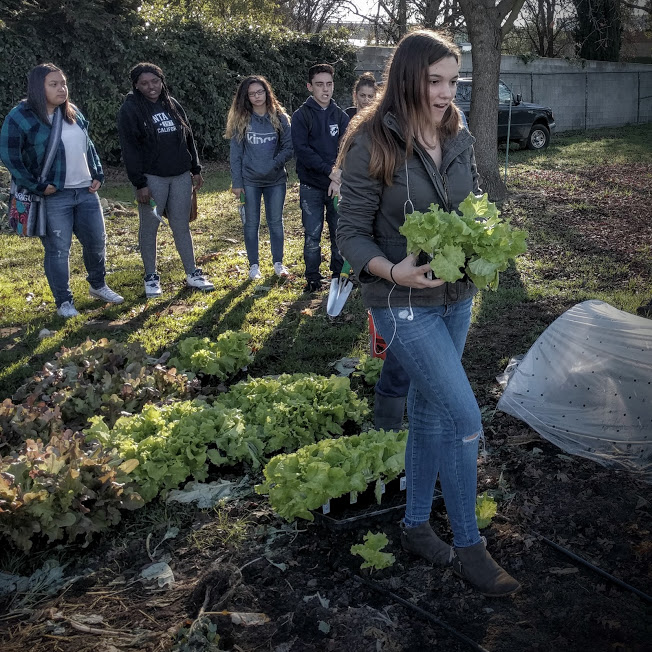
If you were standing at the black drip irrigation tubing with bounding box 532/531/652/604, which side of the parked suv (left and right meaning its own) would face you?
right

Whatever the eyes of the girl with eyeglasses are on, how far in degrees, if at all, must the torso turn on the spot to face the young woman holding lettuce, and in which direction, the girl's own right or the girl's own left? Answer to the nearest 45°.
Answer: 0° — they already face them

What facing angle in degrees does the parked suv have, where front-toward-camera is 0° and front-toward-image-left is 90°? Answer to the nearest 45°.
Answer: approximately 270°

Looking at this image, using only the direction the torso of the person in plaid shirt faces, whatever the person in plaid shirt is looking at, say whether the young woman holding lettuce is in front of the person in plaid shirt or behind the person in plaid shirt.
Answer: in front

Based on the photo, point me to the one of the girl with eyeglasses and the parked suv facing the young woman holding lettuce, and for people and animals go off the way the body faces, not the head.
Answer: the girl with eyeglasses

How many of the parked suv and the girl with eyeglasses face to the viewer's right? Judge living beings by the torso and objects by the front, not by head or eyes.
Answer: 1

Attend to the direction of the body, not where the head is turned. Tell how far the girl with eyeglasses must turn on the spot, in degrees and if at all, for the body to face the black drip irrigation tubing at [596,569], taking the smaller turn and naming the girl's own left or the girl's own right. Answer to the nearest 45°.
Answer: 0° — they already face it

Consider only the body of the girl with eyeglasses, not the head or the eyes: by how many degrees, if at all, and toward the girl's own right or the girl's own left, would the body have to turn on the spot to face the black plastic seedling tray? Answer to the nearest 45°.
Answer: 0° — they already face it
